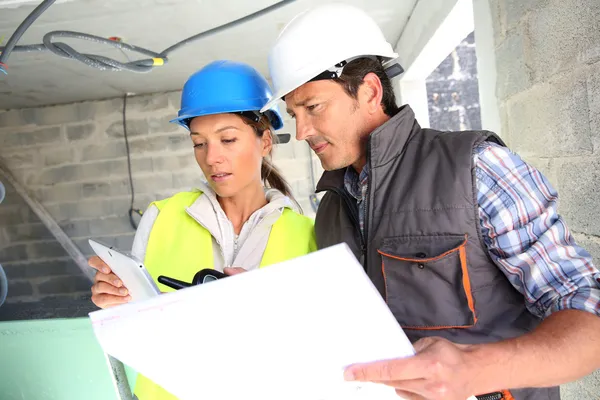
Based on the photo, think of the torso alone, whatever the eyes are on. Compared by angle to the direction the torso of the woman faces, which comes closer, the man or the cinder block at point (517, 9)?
the man

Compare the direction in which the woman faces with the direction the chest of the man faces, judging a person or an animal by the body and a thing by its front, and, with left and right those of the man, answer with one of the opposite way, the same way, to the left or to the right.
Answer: to the left

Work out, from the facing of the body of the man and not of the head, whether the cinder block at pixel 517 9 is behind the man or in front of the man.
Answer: behind

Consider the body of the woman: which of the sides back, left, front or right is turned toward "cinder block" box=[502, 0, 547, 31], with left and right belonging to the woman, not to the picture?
left

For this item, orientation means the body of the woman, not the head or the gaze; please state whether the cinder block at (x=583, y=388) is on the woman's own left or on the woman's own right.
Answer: on the woman's own left

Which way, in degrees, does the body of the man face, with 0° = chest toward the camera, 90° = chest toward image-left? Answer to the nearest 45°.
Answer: approximately 45°

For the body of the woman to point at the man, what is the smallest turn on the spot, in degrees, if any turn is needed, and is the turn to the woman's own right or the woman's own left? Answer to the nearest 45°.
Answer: approximately 45° to the woman's own left

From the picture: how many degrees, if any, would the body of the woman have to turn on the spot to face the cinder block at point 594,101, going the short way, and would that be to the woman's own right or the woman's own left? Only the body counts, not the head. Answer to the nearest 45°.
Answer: approximately 45° to the woman's own left
